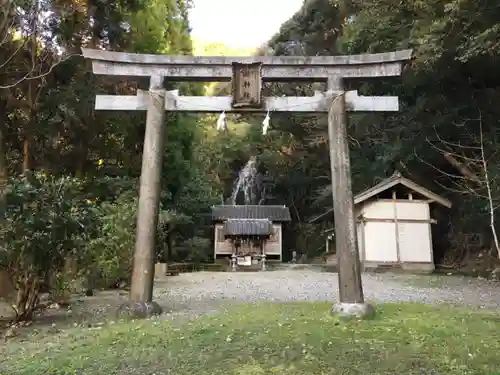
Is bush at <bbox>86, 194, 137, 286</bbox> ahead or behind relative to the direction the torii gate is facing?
behind

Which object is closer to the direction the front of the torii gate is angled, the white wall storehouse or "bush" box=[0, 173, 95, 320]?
the bush

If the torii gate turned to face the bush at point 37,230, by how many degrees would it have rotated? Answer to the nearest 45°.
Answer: approximately 90° to its right

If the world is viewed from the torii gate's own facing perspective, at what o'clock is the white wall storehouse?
The white wall storehouse is roughly at 7 o'clock from the torii gate.

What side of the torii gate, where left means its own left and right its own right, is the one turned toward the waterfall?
back

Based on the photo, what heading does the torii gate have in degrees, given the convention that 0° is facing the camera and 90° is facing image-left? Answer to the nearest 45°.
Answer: approximately 0°
